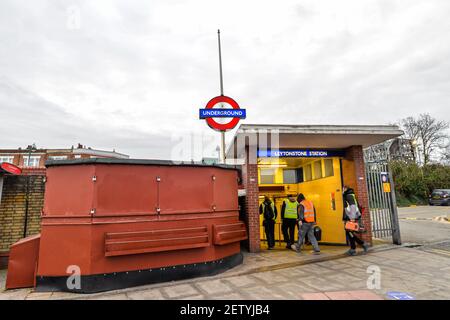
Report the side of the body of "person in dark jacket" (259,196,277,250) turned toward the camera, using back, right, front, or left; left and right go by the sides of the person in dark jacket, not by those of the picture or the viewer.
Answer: back

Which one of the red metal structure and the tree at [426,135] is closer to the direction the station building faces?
the red metal structure

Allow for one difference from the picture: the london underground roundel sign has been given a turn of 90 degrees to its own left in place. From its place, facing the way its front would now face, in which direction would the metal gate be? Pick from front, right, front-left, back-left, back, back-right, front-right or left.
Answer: front

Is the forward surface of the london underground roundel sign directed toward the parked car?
no

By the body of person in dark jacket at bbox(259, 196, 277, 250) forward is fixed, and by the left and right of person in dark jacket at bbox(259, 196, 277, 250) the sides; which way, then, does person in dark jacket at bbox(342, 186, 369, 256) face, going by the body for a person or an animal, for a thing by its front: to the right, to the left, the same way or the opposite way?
to the left

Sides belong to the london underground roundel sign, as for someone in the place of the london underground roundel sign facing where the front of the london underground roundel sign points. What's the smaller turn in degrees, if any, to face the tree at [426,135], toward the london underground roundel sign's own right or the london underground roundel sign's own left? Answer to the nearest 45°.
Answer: approximately 135° to the london underground roundel sign's own left

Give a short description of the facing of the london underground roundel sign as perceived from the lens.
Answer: facing the viewer

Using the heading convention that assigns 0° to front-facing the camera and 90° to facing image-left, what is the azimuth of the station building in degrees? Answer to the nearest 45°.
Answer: approximately 0°

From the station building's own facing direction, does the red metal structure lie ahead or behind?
ahead

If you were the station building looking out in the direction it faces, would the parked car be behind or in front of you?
behind

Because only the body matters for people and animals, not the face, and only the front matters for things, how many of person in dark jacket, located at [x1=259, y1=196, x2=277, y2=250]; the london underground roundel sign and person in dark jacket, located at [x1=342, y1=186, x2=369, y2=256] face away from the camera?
1

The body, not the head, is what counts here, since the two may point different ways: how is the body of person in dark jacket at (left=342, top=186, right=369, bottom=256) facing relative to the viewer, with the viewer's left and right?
facing to the left of the viewer

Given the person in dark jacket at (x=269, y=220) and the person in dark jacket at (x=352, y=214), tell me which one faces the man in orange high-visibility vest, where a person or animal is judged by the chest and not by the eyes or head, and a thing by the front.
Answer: the person in dark jacket at (x=352, y=214)

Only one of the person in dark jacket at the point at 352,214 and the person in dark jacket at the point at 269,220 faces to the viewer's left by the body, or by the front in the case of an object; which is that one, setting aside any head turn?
the person in dark jacket at the point at 352,214
